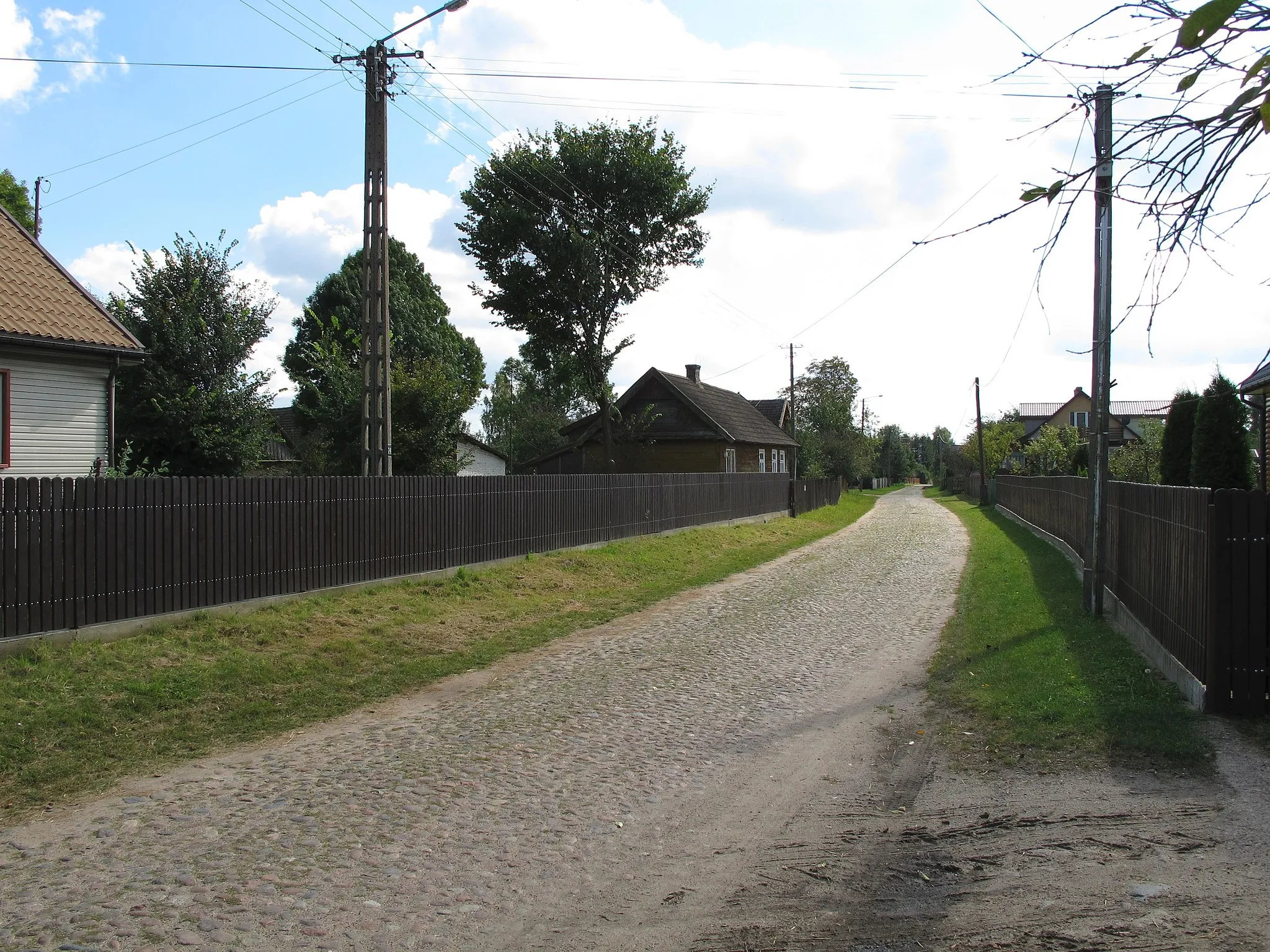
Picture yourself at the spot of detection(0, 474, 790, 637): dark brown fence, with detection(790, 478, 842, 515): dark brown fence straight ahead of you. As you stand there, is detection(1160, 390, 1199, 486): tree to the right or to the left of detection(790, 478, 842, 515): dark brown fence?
right

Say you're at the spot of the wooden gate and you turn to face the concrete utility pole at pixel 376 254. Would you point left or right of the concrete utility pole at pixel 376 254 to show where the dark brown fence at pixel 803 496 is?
right

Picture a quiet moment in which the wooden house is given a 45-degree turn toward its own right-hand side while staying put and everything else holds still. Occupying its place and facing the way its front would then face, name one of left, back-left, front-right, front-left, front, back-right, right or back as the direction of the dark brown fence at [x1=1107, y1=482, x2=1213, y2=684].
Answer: front

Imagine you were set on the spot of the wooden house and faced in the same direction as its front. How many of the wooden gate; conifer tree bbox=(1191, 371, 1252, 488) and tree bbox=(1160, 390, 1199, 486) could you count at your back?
0

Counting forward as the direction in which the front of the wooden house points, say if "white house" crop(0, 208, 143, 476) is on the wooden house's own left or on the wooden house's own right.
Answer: on the wooden house's own right

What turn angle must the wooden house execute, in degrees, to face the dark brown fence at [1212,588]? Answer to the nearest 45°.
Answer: approximately 45° to its right

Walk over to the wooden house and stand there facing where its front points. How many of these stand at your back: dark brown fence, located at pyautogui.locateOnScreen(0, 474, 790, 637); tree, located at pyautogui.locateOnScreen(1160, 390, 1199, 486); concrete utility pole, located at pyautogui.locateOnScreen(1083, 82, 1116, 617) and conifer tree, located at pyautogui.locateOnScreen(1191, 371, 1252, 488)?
0

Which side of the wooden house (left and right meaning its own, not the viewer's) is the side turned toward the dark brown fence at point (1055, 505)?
right

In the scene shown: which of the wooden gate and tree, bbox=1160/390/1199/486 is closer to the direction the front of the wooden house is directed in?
the tree

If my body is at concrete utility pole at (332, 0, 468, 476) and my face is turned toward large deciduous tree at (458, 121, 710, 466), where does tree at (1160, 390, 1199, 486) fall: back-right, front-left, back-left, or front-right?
front-right

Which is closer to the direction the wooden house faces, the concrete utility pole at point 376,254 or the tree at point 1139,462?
the tree

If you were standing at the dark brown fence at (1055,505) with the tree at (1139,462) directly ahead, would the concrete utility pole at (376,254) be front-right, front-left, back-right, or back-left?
back-left

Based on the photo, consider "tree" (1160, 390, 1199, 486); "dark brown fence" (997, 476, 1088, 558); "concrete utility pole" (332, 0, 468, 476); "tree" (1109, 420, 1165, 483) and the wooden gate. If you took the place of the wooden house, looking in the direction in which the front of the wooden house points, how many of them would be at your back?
0

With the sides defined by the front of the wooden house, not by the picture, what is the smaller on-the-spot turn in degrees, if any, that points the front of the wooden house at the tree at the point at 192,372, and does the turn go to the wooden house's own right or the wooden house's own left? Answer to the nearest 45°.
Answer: approximately 90° to the wooden house's own right

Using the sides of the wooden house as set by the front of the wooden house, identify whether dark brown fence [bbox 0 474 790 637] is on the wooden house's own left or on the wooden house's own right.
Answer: on the wooden house's own right

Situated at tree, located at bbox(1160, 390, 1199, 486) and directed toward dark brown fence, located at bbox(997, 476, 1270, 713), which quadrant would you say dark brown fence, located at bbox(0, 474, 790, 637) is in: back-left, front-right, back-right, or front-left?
front-right
